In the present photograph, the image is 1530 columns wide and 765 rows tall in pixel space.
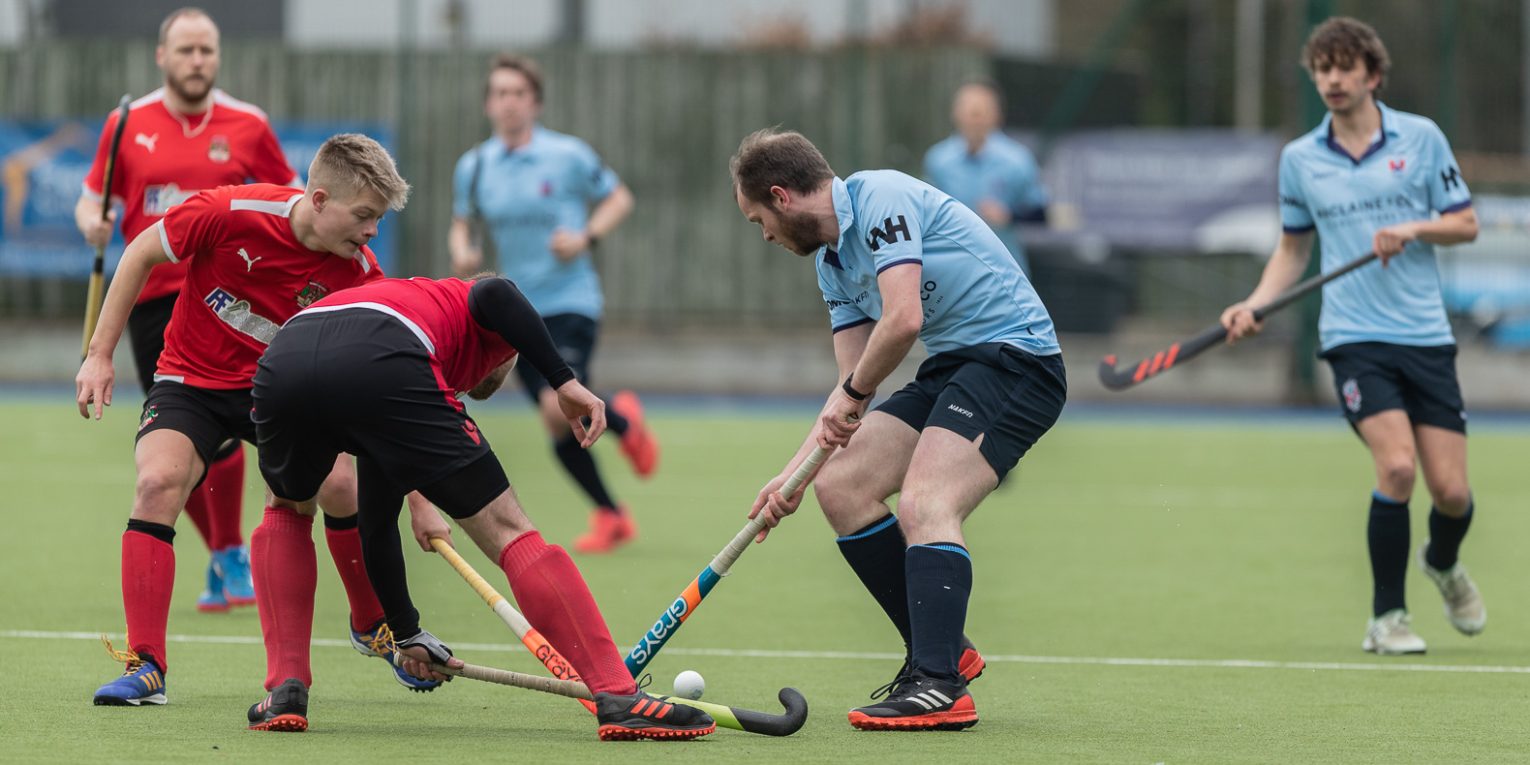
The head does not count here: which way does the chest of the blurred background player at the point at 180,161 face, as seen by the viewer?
toward the camera

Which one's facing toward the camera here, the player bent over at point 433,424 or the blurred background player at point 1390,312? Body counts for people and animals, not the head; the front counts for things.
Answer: the blurred background player

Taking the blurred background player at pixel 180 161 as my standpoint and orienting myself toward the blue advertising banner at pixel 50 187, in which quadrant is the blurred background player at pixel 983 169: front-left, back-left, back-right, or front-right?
front-right

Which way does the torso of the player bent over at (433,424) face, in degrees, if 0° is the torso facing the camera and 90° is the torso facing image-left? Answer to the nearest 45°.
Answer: approximately 225°

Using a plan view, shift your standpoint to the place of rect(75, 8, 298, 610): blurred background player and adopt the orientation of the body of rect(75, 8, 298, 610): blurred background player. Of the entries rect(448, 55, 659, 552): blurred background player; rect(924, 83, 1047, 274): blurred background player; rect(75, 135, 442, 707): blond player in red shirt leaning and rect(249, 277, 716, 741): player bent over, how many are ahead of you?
2

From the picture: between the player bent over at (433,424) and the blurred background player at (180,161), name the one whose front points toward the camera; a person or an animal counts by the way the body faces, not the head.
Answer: the blurred background player

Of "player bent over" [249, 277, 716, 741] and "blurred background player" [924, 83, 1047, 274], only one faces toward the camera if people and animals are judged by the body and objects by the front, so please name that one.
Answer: the blurred background player

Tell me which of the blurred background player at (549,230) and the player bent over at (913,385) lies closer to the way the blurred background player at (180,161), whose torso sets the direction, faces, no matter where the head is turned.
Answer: the player bent over

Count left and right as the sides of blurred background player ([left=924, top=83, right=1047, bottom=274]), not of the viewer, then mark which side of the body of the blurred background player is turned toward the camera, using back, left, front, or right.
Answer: front

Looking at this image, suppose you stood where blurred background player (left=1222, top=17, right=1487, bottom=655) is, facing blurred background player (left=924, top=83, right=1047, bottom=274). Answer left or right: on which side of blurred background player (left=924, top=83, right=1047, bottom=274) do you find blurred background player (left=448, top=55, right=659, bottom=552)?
left

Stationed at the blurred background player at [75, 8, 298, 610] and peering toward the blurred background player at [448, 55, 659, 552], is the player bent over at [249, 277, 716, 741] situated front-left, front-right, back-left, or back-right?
back-right

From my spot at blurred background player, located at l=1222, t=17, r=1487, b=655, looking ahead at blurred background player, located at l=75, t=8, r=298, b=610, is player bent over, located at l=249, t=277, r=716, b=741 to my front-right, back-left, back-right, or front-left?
front-left

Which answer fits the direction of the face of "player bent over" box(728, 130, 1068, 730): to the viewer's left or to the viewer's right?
to the viewer's left

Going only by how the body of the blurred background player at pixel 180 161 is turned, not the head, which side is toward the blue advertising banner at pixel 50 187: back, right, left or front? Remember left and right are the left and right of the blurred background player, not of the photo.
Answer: back

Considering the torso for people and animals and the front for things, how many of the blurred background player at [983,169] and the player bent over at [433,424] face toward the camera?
1

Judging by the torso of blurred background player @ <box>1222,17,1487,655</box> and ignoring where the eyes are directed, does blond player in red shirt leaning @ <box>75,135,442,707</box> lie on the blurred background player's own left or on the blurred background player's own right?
on the blurred background player's own right
